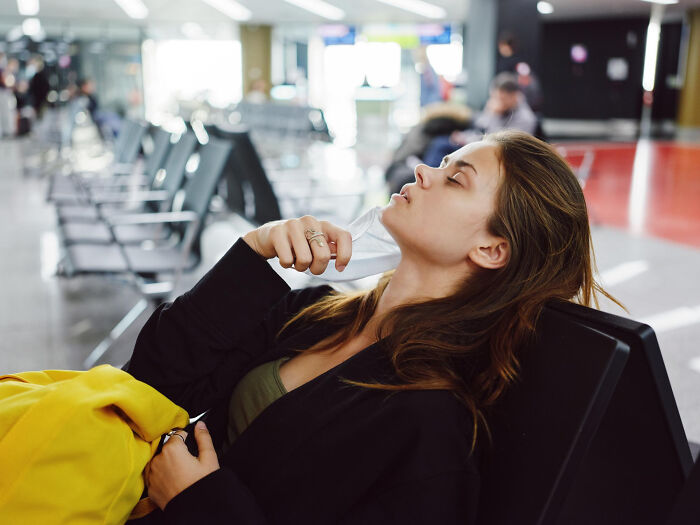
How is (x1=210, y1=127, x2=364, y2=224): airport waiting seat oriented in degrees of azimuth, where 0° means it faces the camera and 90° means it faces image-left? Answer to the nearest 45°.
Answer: approximately 270°

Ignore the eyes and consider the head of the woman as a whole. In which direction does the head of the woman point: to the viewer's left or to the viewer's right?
to the viewer's left

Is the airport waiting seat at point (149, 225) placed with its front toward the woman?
no

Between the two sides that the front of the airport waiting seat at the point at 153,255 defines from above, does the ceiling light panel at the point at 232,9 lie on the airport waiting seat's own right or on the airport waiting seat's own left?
on the airport waiting seat's own right

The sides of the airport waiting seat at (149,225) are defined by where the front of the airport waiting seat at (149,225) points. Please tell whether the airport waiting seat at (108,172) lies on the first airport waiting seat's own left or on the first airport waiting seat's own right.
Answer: on the first airport waiting seat's own right

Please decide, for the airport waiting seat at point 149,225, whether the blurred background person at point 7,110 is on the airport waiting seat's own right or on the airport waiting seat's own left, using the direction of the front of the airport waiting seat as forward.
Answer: on the airport waiting seat's own right

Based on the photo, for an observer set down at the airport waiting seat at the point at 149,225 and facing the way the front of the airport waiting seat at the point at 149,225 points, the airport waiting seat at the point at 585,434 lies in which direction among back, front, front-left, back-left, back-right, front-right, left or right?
left

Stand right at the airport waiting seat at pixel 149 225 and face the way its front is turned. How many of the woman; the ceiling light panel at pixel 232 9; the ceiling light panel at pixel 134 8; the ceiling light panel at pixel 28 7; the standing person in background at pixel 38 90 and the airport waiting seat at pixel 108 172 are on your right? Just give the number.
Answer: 5

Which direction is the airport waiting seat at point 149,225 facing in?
to the viewer's left

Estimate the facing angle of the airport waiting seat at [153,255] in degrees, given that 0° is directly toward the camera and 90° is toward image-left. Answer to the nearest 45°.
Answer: approximately 90°

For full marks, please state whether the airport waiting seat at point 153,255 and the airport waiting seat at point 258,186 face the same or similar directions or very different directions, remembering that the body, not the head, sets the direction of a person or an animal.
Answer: very different directions

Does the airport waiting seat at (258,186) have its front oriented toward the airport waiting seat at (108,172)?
no

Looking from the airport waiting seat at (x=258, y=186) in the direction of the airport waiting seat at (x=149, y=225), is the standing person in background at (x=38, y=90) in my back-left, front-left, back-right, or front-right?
front-right

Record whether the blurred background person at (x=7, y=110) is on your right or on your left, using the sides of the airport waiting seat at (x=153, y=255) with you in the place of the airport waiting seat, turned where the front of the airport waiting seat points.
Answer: on your right

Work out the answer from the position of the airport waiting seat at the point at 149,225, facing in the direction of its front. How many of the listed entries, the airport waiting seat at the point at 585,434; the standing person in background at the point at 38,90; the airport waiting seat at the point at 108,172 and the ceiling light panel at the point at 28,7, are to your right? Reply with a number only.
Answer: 3
